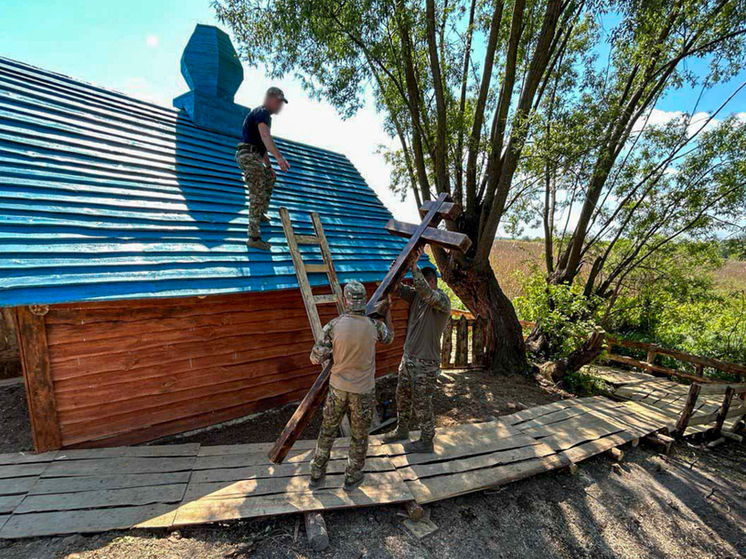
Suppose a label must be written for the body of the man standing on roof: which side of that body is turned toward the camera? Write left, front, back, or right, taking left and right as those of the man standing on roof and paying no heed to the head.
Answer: right

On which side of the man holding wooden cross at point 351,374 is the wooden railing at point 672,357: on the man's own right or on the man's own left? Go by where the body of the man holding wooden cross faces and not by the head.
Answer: on the man's own right

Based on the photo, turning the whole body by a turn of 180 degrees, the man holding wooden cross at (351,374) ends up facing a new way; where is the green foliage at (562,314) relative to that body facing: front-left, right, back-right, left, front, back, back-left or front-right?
back-left

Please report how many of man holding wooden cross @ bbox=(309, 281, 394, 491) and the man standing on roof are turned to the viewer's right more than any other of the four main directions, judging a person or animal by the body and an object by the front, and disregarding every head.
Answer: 1

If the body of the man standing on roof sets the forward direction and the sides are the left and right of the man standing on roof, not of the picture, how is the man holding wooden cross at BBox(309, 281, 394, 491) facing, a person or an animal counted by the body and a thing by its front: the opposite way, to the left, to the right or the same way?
to the left

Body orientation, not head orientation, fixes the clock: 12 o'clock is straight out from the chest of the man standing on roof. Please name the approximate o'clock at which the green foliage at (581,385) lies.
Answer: The green foliage is roughly at 12 o'clock from the man standing on roof.

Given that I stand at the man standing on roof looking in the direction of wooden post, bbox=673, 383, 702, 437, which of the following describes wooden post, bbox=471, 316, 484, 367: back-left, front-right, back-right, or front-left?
front-left

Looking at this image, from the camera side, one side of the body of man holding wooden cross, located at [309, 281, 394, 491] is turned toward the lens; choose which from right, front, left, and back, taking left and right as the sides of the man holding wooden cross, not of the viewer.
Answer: back

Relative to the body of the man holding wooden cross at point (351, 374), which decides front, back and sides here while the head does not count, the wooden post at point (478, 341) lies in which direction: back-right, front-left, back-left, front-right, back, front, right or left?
front-right

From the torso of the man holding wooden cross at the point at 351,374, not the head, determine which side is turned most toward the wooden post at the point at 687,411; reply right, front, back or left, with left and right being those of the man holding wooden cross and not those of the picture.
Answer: right
